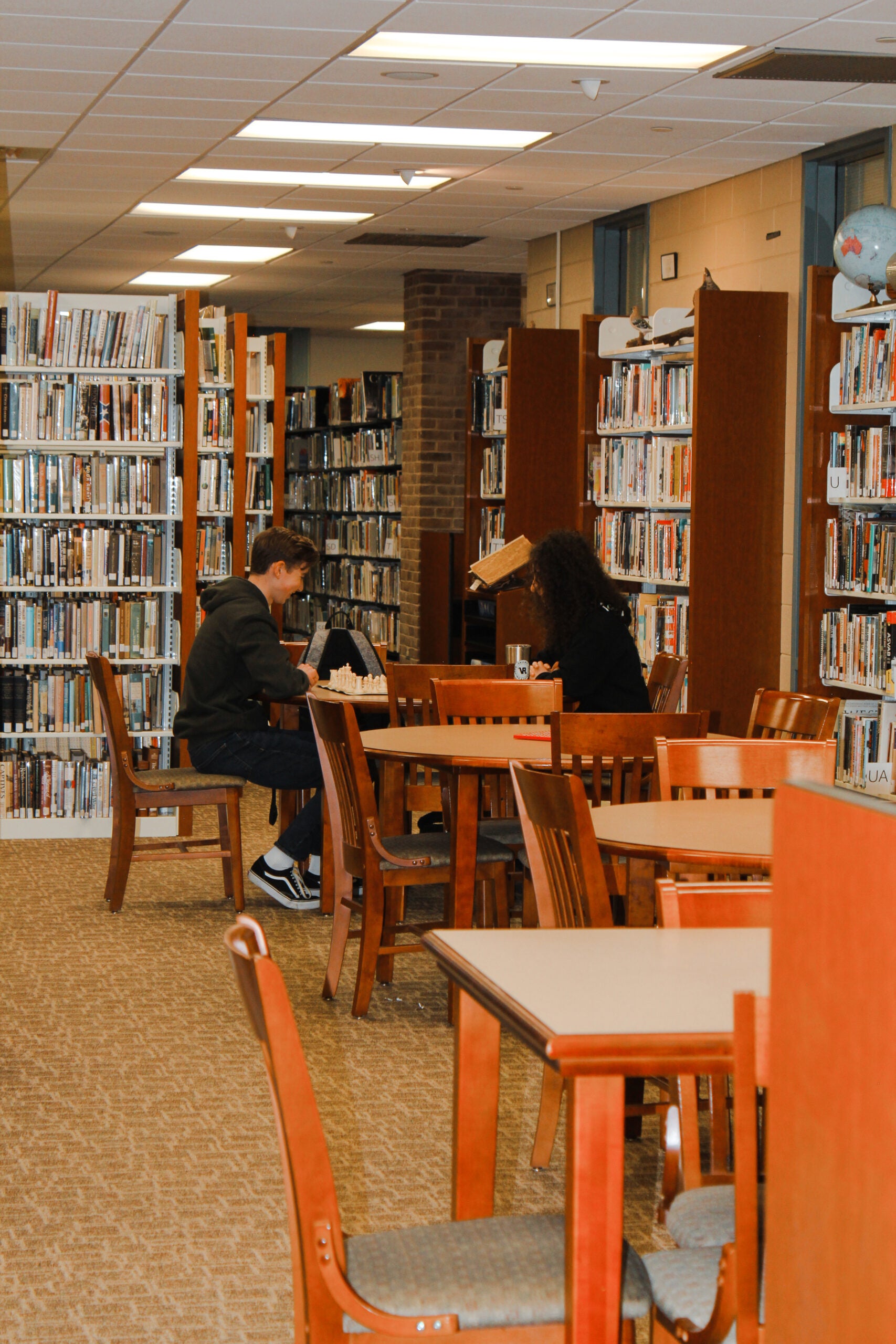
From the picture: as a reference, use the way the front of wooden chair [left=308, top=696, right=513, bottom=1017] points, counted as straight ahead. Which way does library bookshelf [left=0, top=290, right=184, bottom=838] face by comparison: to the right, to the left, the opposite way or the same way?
to the right

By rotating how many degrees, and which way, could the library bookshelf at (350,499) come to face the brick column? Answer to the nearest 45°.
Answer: approximately 45° to its left

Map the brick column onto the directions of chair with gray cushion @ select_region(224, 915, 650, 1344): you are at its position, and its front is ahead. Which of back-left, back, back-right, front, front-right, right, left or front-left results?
left

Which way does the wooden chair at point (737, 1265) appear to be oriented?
to the viewer's left

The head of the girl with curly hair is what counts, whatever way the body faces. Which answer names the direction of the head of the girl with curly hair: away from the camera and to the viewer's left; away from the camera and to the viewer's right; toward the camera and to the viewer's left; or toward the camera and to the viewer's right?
away from the camera and to the viewer's left

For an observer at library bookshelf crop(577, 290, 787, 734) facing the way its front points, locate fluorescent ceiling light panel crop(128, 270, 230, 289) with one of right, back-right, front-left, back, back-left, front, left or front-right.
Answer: right

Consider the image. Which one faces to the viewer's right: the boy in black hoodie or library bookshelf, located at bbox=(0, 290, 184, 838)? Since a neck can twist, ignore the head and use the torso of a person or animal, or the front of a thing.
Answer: the boy in black hoodie

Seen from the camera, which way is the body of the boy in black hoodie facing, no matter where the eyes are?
to the viewer's right

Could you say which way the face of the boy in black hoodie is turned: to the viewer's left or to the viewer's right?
to the viewer's right

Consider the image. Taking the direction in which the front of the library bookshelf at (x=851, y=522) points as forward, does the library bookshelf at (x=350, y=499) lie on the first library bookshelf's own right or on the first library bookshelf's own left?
on the first library bookshelf's own right

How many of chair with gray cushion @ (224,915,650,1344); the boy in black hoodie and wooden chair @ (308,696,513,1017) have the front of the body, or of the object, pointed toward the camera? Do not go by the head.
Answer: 0

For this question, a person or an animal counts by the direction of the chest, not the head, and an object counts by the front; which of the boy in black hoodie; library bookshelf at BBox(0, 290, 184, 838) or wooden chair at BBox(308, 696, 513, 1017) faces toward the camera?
the library bookshelf

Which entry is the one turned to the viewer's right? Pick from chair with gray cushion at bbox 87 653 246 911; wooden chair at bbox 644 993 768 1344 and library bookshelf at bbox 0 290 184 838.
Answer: the chair with gray cushion

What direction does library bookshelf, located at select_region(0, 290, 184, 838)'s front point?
toward the camera

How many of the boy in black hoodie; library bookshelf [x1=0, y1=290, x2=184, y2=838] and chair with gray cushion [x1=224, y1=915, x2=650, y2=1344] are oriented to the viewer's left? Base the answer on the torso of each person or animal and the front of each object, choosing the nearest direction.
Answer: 0

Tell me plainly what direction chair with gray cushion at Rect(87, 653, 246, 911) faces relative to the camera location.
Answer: facing to the right of the viewer

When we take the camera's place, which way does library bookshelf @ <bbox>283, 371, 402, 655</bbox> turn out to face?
facing the viewer and to the left of the viewer
